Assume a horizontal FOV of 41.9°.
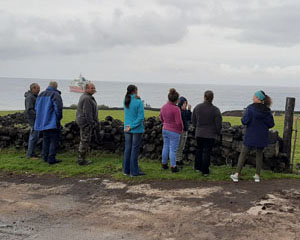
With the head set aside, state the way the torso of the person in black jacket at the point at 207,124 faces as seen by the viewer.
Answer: away from the camera

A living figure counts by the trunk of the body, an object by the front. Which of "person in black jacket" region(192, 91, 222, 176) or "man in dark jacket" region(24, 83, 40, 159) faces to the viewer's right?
the man in dark jacket

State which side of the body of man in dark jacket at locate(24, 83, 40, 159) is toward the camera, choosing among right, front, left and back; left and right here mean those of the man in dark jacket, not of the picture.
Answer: right

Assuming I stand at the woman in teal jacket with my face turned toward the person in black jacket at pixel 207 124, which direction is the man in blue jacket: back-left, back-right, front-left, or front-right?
back-left

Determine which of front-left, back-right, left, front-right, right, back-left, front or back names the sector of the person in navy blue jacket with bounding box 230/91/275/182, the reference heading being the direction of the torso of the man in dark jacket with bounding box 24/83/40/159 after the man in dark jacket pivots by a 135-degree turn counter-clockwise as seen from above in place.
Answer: back

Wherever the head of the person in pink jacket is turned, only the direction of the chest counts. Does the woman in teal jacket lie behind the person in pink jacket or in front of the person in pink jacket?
behind

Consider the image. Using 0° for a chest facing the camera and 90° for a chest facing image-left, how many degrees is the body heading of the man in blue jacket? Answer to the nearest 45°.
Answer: approximately 225°

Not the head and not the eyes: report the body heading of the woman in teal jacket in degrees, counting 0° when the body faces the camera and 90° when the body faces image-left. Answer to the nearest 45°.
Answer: approximately 225°

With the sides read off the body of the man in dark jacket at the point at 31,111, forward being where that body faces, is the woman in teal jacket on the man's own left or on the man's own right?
on the man's own right
